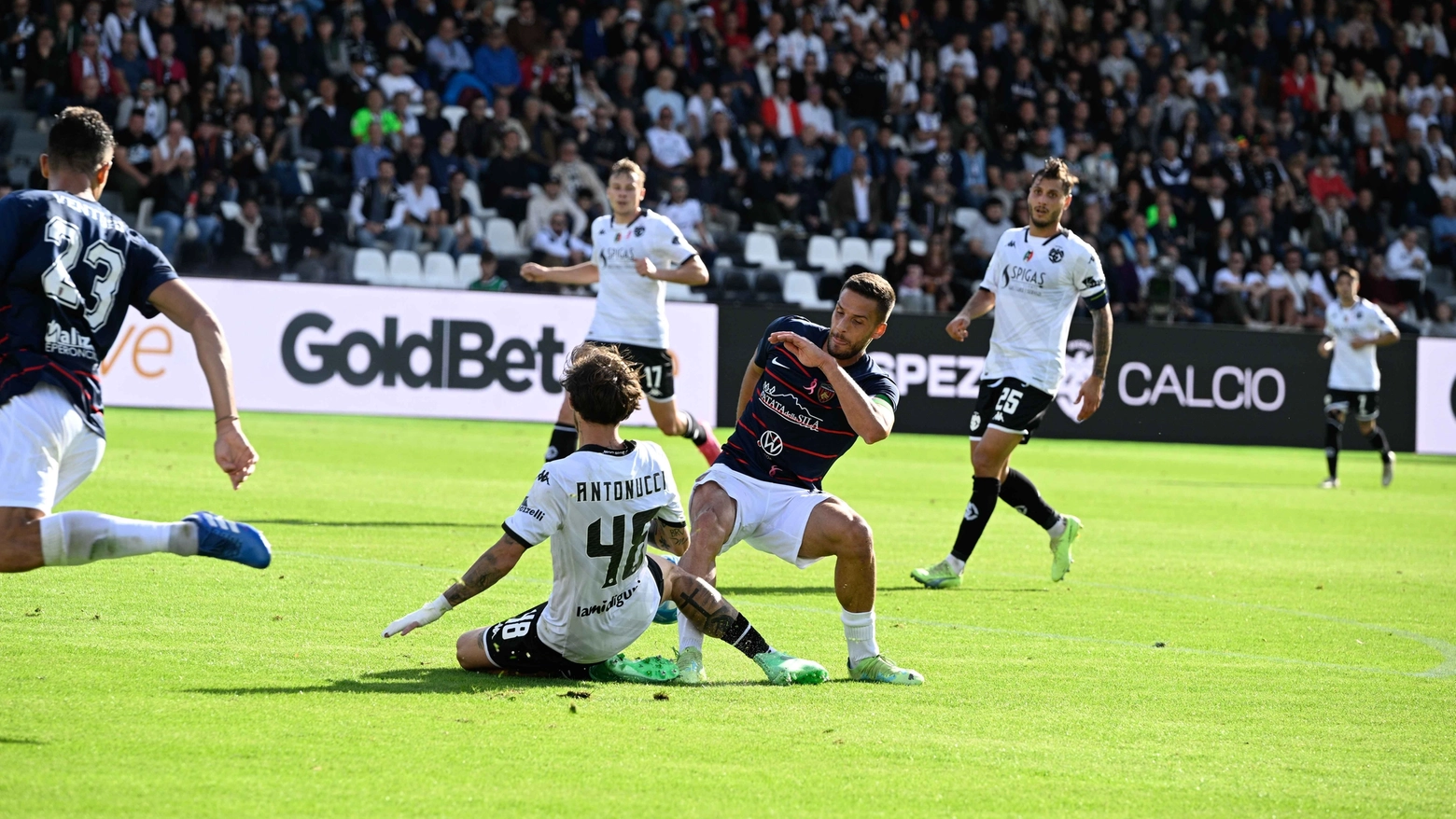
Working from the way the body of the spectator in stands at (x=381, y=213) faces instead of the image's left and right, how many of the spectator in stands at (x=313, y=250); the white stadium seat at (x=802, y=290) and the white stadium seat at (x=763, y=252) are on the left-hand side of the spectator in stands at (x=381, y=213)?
2

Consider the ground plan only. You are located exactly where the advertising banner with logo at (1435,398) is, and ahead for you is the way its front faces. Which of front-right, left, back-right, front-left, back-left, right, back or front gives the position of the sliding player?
front

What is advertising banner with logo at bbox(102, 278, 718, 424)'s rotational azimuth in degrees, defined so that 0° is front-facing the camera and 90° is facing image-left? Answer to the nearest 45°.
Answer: approximately 0°

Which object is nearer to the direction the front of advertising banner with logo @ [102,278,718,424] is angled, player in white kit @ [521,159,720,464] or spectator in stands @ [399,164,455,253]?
the player in white kit

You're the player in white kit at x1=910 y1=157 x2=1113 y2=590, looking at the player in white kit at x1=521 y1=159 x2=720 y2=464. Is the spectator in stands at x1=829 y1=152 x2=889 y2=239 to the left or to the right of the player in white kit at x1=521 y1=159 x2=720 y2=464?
right

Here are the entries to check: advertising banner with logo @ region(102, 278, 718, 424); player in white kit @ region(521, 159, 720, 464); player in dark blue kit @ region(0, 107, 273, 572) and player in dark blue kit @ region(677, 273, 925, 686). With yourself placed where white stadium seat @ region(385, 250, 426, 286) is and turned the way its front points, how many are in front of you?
4

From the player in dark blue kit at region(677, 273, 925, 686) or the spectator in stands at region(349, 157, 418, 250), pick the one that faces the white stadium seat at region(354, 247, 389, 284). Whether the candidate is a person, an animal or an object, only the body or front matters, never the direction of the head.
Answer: the spectator in stands

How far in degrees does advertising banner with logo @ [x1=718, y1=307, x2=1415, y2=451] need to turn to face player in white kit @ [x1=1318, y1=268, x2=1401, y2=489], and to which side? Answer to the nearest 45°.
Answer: approximately 45° to its left

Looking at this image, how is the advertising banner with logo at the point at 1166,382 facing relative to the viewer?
toward the camera

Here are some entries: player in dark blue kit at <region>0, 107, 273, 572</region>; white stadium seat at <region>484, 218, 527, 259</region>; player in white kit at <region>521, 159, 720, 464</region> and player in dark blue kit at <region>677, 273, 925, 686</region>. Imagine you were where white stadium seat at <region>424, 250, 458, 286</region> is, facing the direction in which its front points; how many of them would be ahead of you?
3

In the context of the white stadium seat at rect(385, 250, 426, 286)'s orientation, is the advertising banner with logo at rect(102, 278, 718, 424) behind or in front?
in front

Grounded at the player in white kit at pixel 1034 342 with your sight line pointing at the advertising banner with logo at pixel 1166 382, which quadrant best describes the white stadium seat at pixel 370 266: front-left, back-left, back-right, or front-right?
front-left

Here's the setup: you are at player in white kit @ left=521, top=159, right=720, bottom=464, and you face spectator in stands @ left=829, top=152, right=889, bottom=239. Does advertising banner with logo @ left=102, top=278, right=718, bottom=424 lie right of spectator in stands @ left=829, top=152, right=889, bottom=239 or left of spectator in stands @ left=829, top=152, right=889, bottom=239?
left
